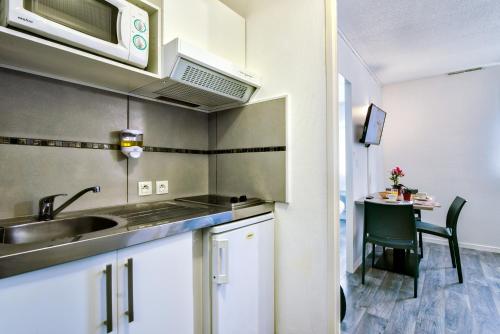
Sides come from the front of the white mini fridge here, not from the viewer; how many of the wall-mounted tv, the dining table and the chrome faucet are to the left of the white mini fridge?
2

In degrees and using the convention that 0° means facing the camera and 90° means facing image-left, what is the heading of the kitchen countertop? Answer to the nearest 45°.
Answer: approximately 315°

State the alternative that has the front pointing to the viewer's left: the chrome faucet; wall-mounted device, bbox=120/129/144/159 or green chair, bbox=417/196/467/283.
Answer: the green chair

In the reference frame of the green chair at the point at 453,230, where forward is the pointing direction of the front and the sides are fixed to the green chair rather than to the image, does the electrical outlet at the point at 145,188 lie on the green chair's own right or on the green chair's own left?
on the green chair's own left

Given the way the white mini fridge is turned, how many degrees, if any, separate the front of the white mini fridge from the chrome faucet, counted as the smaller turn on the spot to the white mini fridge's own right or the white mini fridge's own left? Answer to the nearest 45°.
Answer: approximately 135° to the white mini fridge's own right

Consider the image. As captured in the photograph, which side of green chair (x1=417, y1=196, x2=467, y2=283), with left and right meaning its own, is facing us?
left

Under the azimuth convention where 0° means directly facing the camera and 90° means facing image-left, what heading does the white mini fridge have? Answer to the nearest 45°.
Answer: approximately 315°
